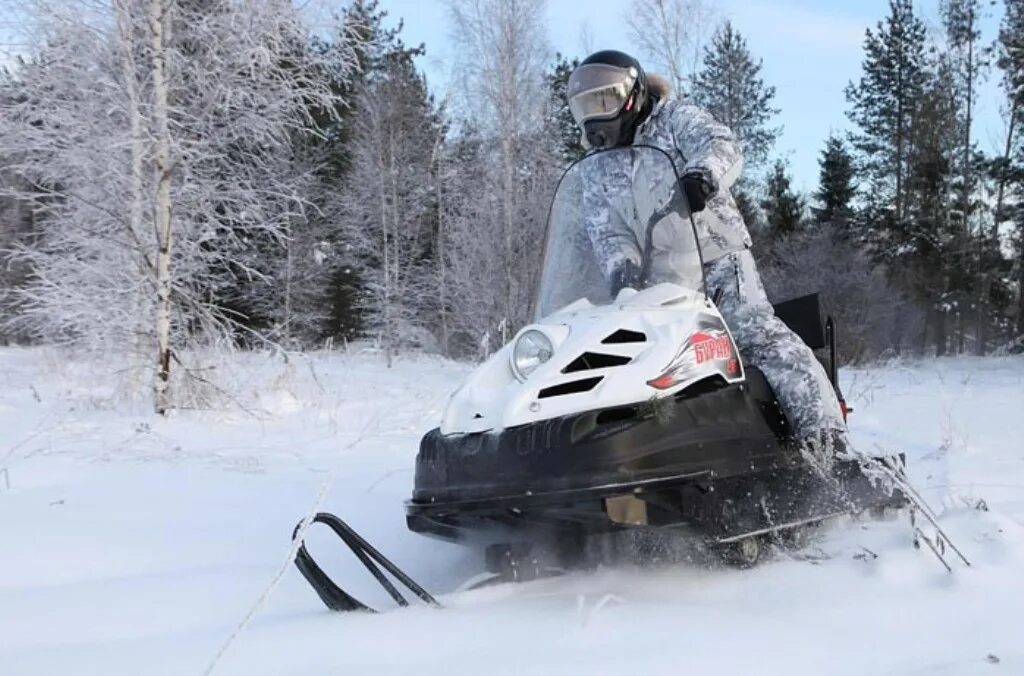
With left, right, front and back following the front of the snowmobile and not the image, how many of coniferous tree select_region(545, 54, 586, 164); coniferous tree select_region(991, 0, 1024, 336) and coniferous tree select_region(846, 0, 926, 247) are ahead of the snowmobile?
0

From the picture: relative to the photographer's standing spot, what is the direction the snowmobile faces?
facing the viewer and to the left of the viewer

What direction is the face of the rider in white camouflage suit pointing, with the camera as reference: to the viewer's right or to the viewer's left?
to the viewer's left

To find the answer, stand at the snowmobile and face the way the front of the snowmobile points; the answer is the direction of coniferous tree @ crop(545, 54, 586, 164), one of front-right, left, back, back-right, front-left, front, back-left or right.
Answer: back-right

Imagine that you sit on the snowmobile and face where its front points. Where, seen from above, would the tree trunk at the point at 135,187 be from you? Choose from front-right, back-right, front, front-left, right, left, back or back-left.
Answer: right

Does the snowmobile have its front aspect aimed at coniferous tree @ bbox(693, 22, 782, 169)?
no

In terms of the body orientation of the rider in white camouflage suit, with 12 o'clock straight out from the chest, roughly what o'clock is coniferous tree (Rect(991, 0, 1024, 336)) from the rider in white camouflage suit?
The coniferous tree is roughly at 5 o'clock from the rider in white camouflage suit.

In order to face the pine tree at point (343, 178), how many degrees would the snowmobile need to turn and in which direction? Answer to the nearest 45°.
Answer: approximately 135° to its right

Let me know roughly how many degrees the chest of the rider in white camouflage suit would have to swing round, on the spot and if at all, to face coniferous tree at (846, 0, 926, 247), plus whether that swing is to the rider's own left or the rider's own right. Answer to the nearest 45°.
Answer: approximately 135° to the rider's own right

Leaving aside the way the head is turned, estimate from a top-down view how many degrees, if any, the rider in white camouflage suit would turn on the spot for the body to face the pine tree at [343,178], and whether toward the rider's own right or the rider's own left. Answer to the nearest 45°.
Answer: approximately 90° to the rider's own right

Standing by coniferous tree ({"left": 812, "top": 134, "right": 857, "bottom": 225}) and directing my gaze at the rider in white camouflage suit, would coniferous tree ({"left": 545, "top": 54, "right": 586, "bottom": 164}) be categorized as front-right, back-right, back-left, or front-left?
front-right

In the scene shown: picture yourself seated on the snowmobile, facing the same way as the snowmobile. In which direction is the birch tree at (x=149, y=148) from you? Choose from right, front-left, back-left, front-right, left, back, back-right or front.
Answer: right

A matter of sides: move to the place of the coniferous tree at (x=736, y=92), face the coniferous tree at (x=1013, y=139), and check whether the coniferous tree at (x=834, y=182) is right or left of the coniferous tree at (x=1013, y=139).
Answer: left
